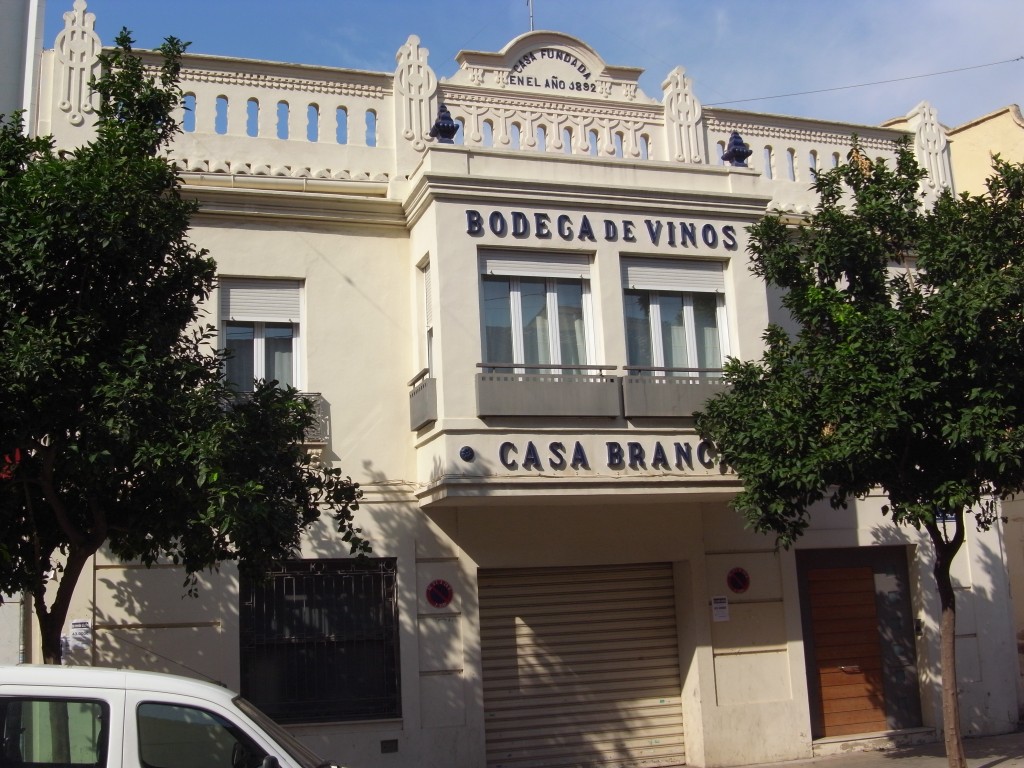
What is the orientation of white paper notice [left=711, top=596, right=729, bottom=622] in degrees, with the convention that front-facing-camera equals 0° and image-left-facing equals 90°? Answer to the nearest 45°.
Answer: approximately 0°

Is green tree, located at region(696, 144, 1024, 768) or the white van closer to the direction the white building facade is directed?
the white van

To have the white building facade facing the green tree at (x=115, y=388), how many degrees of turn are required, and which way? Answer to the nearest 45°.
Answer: approximately 45° to its right

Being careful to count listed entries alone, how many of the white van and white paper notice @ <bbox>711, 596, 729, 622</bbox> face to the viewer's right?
1

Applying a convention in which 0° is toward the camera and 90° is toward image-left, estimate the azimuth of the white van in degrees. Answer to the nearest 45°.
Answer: approximately 270°

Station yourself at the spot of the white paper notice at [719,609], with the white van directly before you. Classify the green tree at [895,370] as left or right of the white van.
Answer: left

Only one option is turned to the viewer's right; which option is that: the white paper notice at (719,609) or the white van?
the white van

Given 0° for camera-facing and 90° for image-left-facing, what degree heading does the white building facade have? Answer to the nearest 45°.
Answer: approximately 0°

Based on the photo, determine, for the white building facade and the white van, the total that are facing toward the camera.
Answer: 1

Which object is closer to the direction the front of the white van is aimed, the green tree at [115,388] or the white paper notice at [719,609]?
the white paper notice

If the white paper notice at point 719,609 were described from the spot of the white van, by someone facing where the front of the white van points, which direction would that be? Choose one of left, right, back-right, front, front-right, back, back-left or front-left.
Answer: front-left

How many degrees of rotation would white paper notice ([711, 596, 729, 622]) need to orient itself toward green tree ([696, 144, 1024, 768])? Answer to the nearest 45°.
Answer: approximately 45° to its left
